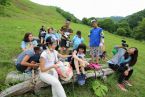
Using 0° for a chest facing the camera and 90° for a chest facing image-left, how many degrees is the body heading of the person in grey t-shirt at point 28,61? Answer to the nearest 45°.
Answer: approximately 270°
